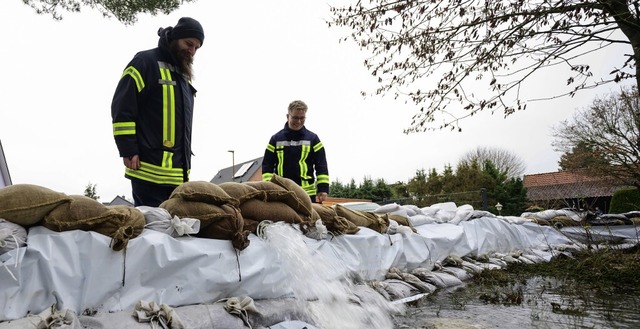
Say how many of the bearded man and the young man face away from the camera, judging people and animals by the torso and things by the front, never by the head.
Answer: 0

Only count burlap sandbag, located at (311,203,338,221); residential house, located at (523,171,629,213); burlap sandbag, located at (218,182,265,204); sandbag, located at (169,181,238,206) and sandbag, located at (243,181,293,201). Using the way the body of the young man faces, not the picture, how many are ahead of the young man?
4

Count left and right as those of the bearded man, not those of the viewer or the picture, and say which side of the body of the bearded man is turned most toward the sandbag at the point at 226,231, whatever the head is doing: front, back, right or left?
front

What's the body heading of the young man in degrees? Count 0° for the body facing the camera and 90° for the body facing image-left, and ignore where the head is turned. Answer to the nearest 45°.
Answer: approximately 0°

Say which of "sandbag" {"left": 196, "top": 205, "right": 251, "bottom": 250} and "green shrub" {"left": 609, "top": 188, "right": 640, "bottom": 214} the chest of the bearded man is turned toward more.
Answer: the sandbag

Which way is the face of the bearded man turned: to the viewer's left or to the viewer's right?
to the viewer's right

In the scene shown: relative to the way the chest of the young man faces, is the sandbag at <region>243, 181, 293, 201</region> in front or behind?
in front

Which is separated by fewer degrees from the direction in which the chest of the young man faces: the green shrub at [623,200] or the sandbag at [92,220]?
the sandbag

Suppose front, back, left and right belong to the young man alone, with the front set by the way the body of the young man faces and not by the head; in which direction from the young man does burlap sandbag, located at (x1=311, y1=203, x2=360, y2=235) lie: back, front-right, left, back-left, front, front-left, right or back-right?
front

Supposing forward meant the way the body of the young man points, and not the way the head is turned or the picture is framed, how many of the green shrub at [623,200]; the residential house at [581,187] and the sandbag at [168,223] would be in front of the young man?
1
